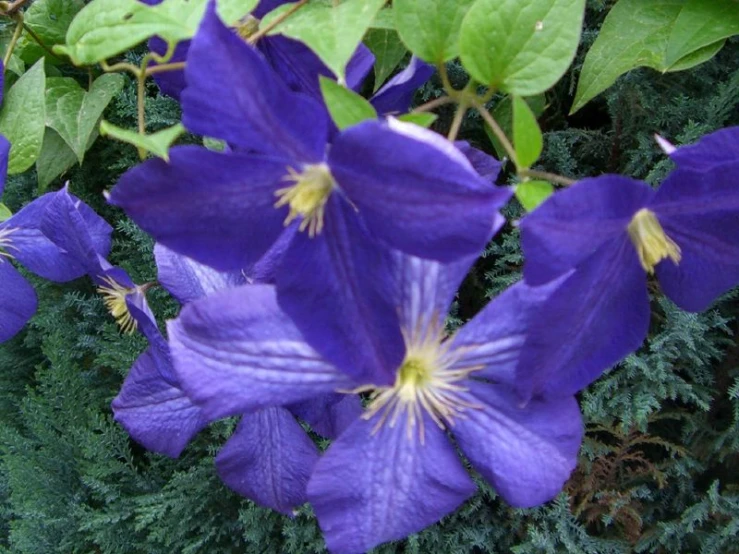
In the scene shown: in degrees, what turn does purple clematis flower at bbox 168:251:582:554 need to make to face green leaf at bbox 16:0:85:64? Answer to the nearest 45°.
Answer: approximately 135° to its right

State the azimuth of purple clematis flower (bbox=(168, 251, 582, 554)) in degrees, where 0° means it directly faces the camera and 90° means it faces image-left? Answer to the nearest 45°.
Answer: approximately 0°

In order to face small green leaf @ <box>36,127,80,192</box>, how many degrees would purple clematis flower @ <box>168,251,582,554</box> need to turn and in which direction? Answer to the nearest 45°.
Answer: approximately 135° to its right
